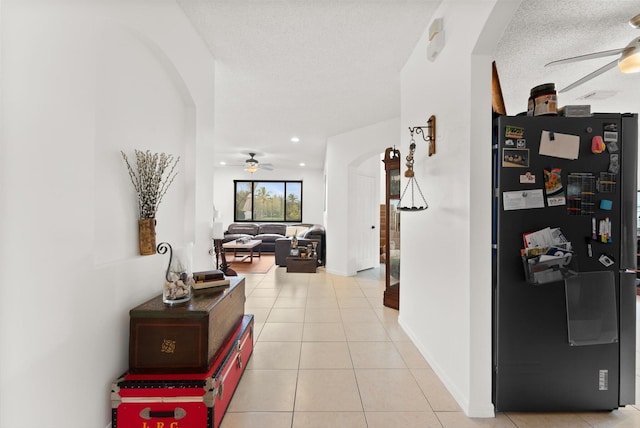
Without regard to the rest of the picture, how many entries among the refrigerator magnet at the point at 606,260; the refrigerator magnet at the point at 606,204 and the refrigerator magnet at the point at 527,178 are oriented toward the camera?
3

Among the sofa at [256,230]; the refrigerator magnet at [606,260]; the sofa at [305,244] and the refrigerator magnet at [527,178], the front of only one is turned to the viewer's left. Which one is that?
the sofa at [305,244]

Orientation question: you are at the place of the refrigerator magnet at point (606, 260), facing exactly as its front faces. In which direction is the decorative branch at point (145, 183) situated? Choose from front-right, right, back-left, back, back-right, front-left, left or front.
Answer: front-right

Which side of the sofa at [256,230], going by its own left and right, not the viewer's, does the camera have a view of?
front

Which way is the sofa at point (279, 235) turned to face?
toward the camera

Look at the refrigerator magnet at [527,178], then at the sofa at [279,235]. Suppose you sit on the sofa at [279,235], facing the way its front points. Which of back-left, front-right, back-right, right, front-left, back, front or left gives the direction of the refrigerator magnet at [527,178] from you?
front

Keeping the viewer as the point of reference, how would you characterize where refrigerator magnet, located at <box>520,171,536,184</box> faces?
facing the viewer

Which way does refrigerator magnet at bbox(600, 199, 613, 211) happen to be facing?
toward the camera

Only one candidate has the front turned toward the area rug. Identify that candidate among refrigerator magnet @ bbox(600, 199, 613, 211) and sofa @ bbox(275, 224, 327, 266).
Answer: the sofa

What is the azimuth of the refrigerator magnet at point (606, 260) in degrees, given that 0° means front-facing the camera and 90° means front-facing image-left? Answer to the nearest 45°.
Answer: approximately 0°

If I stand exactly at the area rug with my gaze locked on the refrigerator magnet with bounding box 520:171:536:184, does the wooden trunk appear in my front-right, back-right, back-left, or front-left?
front-right

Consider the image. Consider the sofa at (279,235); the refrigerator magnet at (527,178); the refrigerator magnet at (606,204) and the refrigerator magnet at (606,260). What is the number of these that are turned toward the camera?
4

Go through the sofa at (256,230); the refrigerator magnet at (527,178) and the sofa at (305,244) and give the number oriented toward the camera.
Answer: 2

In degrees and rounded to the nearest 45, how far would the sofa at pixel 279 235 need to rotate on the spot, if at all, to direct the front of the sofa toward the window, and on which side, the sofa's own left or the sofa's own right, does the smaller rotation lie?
approximately 180°

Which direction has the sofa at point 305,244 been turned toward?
to the viewer's left

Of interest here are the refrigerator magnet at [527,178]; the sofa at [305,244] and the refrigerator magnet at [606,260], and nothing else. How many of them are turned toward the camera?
2

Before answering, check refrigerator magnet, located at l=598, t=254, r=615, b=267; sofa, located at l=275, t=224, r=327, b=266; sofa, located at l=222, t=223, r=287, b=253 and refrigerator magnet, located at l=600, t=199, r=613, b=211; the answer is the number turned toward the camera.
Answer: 3
